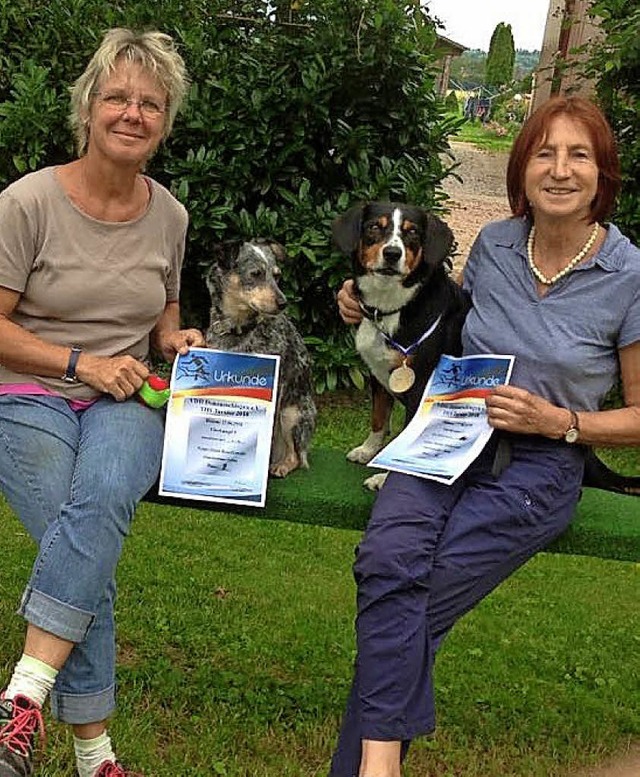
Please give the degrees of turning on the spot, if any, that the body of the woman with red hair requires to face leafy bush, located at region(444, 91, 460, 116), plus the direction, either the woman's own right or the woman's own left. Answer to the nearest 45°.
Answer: approximately 135° to the woman's own right

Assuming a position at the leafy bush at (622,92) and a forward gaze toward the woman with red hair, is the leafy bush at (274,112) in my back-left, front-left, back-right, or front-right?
front-right

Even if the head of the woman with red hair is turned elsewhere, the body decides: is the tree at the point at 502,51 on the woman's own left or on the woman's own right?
on the woman's own right

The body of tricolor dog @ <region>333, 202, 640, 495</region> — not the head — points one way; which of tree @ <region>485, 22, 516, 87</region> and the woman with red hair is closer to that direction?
the woman with red hair

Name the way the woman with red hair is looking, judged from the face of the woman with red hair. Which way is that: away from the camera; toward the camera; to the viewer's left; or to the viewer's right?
toward the camera

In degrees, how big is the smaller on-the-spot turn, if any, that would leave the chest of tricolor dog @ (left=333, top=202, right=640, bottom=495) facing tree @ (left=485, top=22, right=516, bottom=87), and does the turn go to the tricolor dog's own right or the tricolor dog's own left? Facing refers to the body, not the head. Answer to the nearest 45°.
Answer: approximately 135° to the tricolor dog's own right

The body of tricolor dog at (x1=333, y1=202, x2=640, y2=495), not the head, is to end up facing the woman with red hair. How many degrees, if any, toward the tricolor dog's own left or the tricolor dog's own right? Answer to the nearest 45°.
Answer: approximately 90° to the tricolor dog's own left

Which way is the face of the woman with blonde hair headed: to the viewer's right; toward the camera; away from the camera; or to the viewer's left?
toward the camera

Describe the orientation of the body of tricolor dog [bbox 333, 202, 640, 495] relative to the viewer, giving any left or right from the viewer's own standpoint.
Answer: facing the viewer and to the left of the viewer

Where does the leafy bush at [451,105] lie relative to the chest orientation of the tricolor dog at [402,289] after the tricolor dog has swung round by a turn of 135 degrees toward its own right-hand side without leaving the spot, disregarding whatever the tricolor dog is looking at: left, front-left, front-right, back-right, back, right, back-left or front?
front

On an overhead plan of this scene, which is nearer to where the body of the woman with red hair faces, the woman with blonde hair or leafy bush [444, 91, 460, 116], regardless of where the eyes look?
the woman with blonde hair

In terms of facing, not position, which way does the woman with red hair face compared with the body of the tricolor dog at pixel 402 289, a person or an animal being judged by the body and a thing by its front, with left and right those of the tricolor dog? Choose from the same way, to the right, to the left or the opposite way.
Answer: the same way
